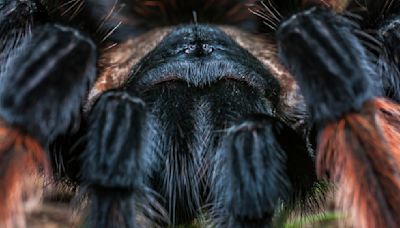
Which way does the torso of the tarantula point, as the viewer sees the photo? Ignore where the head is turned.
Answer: toward the camera
